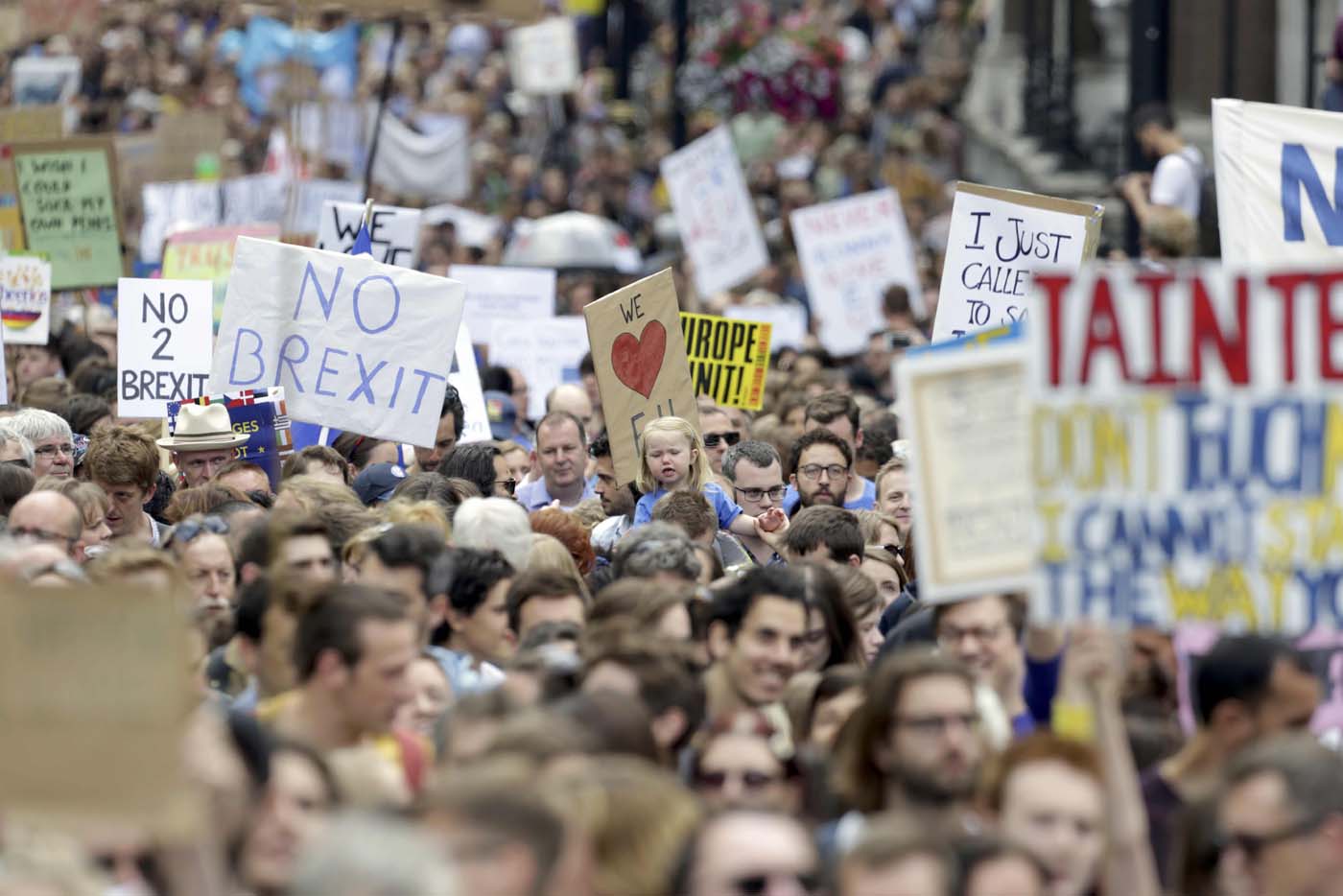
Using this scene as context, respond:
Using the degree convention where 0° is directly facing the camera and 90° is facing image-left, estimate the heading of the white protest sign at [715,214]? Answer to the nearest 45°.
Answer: approximately 0°

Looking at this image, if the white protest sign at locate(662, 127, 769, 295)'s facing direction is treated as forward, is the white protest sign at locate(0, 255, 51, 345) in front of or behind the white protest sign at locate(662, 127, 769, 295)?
in front

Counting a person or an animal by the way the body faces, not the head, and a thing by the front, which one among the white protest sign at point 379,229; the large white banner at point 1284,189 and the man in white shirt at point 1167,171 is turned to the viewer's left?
the man in white shirt

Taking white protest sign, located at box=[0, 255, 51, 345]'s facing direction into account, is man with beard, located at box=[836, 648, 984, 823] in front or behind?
in front

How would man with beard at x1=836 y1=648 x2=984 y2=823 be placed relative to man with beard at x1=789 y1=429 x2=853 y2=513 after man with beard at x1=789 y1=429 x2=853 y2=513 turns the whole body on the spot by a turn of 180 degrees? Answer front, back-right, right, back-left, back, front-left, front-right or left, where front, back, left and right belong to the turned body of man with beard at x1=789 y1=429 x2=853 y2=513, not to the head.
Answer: back

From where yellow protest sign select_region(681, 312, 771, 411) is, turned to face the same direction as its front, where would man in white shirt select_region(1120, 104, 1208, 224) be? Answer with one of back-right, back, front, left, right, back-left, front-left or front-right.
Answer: back-left

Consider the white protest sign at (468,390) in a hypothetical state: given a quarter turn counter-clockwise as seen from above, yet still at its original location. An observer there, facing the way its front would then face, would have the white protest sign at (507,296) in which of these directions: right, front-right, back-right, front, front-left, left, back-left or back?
left

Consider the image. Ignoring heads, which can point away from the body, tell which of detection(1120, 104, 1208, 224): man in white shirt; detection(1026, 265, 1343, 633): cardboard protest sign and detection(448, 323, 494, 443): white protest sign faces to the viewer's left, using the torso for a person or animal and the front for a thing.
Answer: the man in white shirt

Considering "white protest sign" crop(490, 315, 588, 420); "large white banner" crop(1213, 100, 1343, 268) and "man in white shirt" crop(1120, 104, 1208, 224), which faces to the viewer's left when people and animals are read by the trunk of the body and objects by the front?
the man in white shirt

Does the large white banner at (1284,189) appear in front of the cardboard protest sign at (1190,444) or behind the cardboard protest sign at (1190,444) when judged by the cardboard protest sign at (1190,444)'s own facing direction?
behind

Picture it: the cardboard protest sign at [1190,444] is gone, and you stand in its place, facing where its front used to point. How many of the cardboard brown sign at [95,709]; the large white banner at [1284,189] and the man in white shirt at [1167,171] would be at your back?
2

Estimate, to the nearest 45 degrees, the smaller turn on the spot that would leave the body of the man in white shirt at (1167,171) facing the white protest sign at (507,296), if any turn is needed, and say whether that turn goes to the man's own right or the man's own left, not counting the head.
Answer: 0° — they already face it
